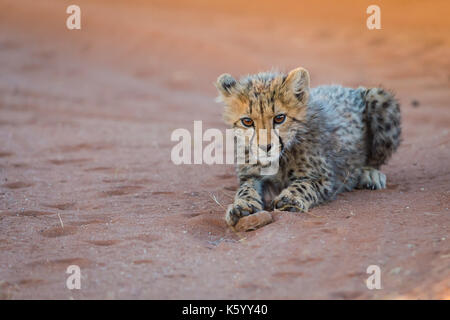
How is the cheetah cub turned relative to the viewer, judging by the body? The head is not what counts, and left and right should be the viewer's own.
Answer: facing the viewer and to the left of the viewer

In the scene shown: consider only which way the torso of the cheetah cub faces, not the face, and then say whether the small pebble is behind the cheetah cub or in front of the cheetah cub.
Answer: in front
